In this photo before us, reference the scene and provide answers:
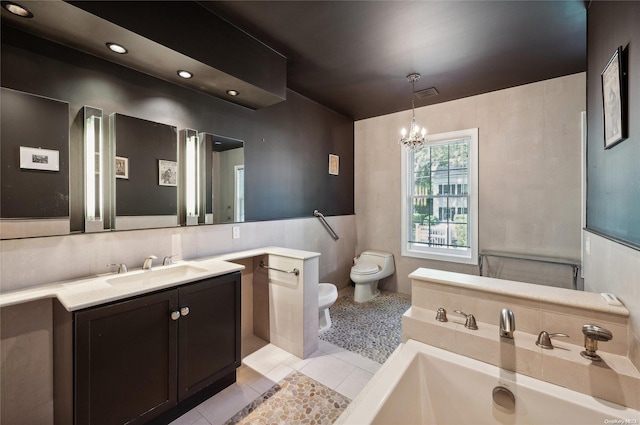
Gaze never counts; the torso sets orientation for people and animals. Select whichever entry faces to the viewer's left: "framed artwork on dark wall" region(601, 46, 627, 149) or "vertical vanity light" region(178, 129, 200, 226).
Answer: the framed artwork on dark wall

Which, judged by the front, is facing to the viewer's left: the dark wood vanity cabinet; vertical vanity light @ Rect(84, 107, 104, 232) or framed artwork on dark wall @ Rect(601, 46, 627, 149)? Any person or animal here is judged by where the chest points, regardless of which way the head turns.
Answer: the framed artwork on dark wall

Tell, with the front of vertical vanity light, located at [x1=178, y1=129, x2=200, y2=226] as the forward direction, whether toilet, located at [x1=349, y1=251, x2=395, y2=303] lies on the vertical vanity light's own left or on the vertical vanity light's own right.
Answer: on the vertical vanity light's own left

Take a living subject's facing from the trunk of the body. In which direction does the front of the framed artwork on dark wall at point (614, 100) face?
to the viewer's left

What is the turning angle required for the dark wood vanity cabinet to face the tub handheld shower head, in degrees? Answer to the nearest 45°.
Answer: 0° — it already faces it

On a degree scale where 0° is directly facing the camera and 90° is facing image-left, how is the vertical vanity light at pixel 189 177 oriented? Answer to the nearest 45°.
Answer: approximately 315°

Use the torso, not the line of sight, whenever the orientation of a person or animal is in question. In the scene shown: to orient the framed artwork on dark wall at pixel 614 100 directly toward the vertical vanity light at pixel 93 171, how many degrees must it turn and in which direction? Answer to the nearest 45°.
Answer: approximately 45° to its left
